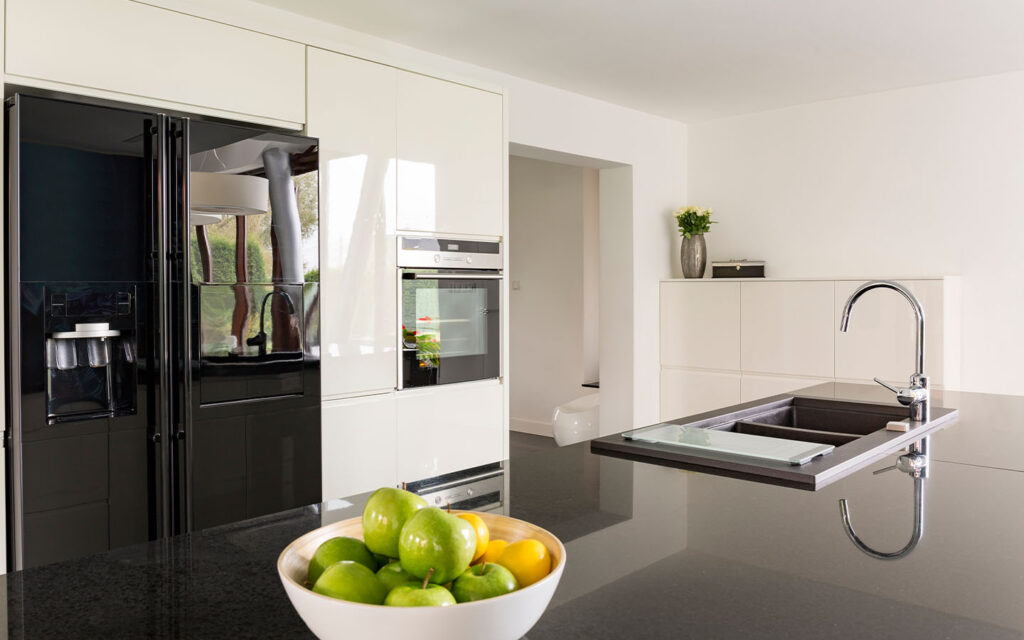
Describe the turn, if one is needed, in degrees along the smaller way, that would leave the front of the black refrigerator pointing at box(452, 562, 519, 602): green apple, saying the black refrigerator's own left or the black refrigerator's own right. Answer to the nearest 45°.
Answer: approximately 45° to the black refrigerator's own right

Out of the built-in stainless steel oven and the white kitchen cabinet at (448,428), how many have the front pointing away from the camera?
0

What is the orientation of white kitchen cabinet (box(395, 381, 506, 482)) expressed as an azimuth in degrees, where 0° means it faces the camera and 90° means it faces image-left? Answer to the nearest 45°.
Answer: approximately 315°

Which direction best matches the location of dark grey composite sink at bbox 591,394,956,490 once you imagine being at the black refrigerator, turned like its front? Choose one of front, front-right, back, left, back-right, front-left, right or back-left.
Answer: front

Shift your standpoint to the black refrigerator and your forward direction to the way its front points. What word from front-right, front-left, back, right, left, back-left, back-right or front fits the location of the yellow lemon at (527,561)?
front-right

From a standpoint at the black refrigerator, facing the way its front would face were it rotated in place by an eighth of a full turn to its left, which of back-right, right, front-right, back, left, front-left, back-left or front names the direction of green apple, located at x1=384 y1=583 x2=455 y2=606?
right

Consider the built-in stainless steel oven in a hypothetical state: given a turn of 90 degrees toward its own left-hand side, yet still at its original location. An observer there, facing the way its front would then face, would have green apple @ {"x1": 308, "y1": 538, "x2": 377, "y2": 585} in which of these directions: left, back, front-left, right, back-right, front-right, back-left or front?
back-right

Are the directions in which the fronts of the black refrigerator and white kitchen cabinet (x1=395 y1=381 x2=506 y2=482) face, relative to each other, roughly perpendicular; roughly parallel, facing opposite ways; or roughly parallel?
roughly parallel

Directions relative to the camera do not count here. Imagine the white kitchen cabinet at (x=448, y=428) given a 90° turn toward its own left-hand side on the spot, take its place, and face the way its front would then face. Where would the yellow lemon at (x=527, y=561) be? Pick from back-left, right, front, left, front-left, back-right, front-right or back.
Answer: back-right

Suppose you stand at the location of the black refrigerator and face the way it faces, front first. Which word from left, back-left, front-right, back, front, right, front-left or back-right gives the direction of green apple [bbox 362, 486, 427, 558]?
front-right

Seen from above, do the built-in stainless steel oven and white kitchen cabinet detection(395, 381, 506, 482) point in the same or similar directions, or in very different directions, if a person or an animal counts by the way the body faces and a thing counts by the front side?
same or similar directions

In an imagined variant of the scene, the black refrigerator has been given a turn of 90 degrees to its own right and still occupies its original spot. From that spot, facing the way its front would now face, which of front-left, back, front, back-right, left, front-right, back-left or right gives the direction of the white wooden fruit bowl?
front-left

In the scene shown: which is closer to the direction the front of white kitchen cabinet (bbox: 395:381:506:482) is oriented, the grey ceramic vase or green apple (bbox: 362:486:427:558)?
the green apple

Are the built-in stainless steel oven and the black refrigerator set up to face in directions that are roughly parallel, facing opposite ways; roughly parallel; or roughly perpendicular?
roughly parallel

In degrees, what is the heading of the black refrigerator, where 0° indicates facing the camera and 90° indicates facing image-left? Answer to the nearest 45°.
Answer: approximately 315°

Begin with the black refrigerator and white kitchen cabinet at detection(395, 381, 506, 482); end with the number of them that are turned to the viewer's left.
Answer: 0

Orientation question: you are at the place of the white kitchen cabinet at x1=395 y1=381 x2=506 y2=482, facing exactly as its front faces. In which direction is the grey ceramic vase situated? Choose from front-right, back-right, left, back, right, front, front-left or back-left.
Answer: left

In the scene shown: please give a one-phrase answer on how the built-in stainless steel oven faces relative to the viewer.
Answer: facing the viewer and to the right of the viewer
